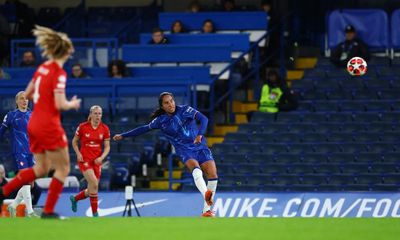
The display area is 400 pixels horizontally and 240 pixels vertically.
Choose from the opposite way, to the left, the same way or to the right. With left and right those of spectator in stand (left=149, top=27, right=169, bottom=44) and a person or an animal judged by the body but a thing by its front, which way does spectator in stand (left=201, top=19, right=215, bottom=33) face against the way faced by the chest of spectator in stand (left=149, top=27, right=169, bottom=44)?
the same way

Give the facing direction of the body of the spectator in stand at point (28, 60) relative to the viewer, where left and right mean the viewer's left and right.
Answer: facing the viewer

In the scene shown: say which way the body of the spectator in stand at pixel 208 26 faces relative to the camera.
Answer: toward the camera

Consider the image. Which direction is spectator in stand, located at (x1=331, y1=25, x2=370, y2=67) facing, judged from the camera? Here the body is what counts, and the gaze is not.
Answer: toward the camera

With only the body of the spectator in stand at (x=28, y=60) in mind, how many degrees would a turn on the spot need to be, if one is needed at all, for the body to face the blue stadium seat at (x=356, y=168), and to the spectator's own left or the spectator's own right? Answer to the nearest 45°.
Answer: approximately 45° to the spectator's own left

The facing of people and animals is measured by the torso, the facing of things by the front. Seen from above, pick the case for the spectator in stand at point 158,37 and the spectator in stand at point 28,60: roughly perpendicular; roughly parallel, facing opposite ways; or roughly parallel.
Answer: roughly parallel

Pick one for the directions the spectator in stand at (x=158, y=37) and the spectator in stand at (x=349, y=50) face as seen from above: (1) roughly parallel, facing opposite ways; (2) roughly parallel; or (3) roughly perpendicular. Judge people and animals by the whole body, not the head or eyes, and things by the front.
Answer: roughly parallel

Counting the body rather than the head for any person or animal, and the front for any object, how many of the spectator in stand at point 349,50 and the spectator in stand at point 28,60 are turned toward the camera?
2

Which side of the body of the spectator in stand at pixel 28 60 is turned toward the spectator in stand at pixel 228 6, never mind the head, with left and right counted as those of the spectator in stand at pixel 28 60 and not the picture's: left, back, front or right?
left
